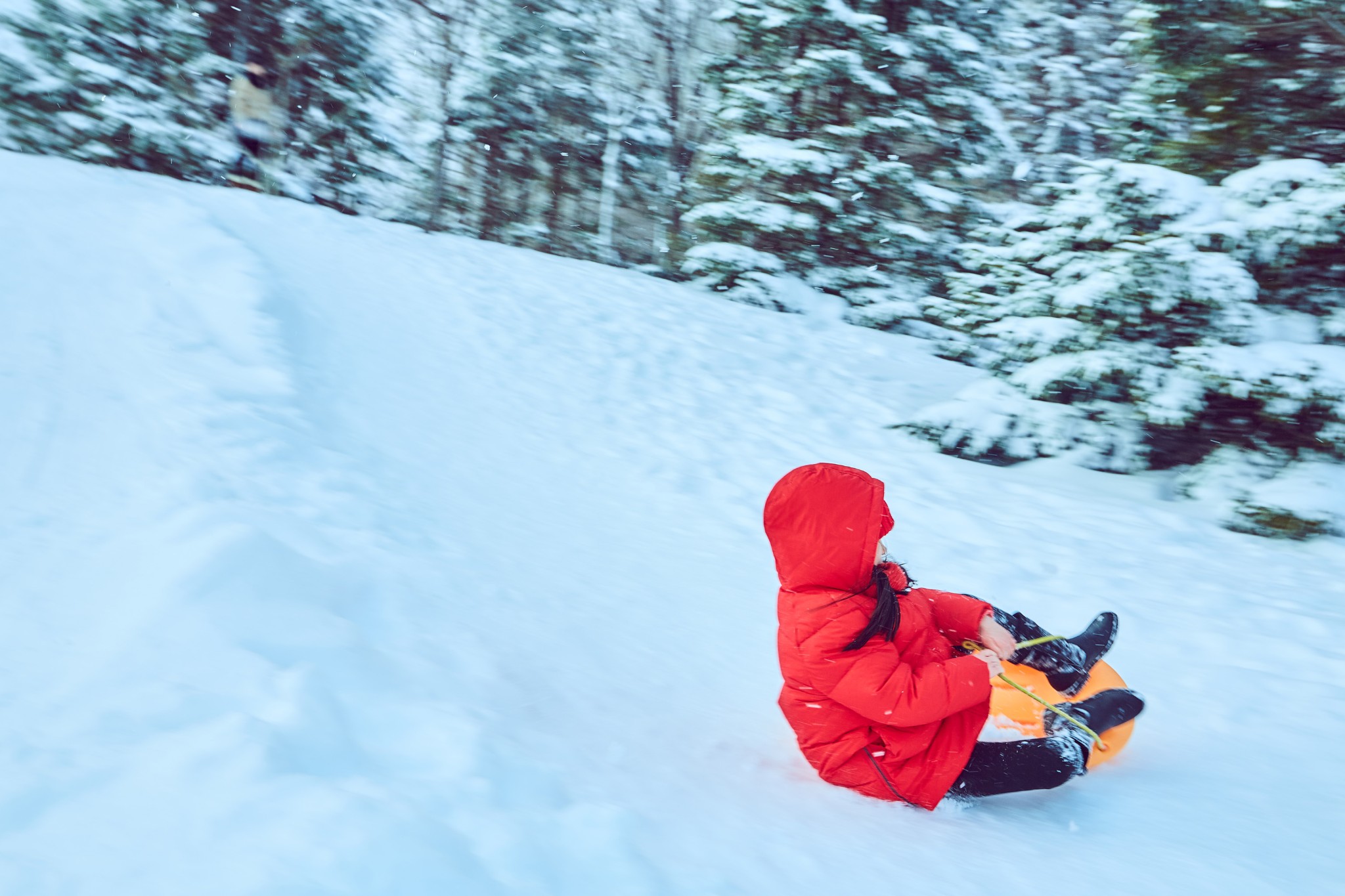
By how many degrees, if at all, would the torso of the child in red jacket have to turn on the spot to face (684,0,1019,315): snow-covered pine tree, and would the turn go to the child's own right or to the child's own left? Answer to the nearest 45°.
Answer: approximately 90° to the child's own left

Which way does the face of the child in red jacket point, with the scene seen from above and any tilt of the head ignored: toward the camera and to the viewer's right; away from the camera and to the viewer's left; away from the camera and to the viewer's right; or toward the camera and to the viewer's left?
away from the camera and to the viewer's right

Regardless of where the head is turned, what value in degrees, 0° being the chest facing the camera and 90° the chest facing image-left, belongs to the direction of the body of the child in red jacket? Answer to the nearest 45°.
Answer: approximately 270°

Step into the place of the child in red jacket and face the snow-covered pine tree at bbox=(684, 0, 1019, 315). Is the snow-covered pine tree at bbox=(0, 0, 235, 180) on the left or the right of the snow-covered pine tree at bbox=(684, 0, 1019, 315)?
left
